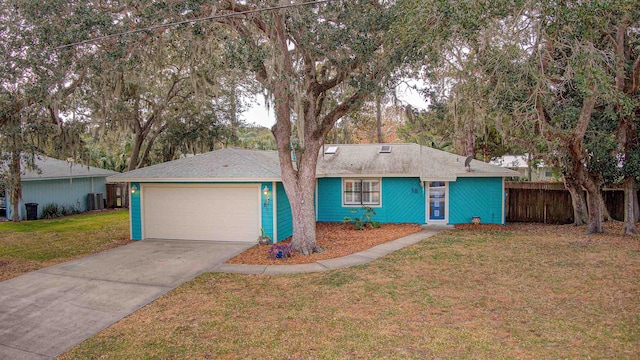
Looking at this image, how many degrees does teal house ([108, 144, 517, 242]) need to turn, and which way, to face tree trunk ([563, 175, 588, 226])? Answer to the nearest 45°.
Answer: approximately 90° to its left

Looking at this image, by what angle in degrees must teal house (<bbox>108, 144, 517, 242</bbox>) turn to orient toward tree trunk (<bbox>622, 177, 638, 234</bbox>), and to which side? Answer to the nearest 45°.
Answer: approximately 90° to its left

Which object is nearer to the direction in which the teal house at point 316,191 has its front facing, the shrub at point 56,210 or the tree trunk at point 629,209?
the tree trunk

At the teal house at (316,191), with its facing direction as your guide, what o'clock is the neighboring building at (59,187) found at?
The neighboring building is roughly at 4 o'clock from the teal house.

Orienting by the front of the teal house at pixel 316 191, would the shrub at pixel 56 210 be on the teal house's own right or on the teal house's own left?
on the teal house's own right

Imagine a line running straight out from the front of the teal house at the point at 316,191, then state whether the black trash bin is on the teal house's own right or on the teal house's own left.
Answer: on the teal house's own right

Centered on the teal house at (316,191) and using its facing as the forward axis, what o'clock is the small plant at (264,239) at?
The small plant is roughly at 1 o'clock from the teal house.

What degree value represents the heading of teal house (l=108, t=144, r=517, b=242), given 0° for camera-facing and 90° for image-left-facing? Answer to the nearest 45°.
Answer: approximately 0°

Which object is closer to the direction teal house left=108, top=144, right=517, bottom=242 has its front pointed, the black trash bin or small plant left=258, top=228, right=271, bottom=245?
the small plant

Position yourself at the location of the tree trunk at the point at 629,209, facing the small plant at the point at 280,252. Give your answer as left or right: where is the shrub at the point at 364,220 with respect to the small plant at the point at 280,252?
right

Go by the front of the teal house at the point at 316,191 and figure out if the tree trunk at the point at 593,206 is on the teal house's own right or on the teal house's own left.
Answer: on the teal house's own left

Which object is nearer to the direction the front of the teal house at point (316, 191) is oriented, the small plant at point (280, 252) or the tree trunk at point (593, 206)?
the small plant
